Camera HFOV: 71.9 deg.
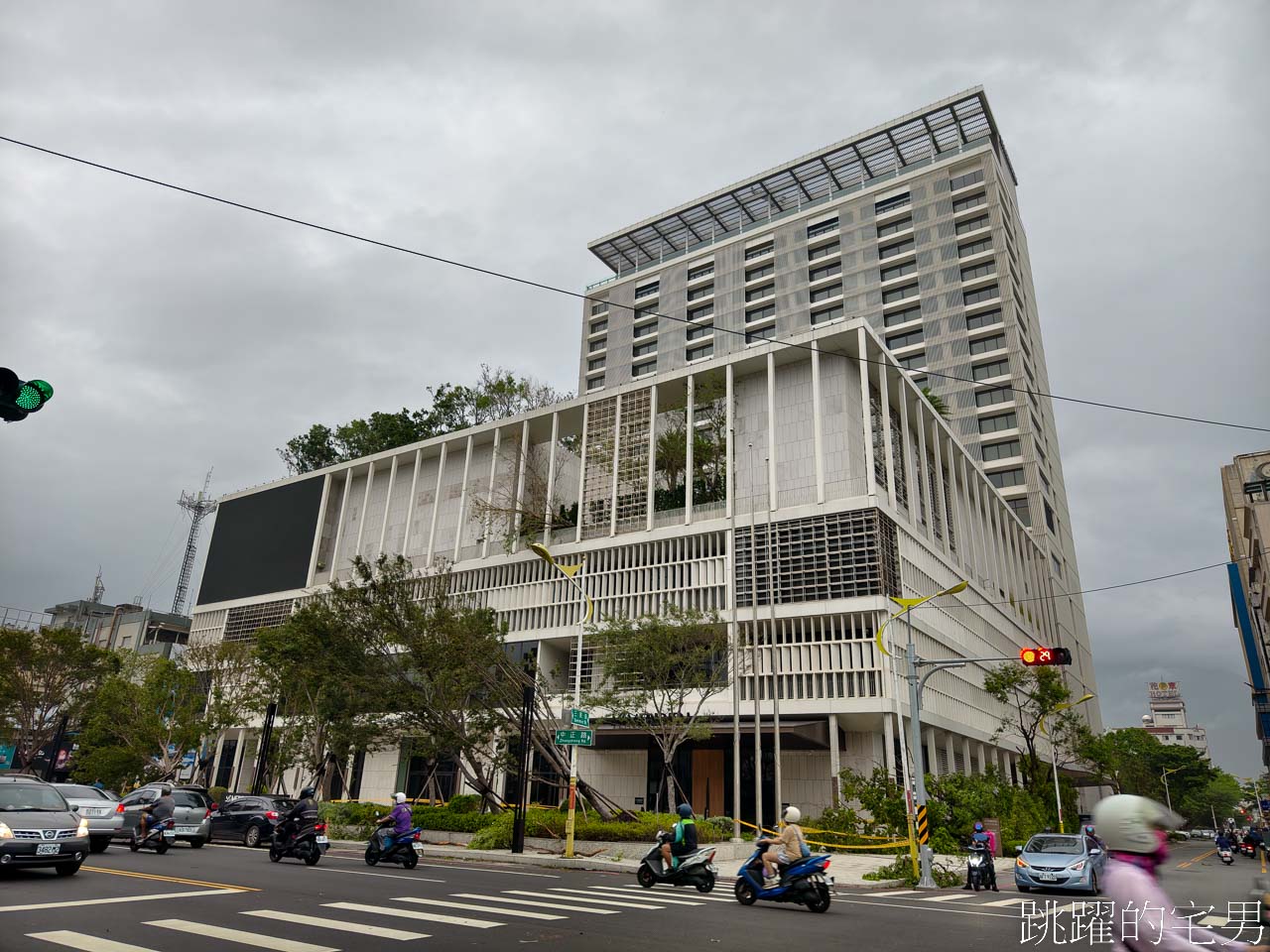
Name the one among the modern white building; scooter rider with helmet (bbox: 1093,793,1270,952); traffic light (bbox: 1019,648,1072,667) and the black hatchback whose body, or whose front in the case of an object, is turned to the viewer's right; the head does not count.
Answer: the scooter rider with helmet

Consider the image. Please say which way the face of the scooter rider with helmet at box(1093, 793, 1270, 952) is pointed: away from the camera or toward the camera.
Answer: away from the camera

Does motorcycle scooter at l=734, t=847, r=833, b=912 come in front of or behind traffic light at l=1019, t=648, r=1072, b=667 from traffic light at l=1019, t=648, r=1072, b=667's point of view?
in front

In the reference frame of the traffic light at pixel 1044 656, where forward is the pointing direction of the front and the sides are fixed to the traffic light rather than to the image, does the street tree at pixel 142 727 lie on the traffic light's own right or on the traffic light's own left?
on the traffic light's own right

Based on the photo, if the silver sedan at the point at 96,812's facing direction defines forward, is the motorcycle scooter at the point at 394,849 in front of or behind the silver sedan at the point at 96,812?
behind

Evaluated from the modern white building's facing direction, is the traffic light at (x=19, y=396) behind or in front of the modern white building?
in front

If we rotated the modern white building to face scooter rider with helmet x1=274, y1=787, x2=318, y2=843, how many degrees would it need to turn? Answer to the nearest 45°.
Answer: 0° — it already faces them

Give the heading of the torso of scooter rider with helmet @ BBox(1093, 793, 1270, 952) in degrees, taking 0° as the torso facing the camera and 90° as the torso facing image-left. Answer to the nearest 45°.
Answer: approximately 270°

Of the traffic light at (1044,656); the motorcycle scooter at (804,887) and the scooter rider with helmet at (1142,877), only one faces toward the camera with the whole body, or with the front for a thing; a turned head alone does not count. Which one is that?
the traffic light
